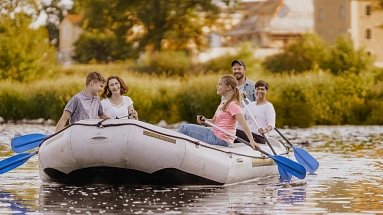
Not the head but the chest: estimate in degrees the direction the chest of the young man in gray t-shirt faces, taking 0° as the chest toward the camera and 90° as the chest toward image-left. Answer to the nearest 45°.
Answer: approximately 315°

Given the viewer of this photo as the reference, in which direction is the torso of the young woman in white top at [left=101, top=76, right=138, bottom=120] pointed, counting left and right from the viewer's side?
facing the viewer

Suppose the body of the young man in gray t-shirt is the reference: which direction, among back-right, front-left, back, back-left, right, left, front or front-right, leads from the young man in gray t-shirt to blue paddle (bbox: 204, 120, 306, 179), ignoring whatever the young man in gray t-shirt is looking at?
front-left

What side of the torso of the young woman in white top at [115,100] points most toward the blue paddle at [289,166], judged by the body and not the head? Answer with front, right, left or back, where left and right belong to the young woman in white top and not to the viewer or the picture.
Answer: left

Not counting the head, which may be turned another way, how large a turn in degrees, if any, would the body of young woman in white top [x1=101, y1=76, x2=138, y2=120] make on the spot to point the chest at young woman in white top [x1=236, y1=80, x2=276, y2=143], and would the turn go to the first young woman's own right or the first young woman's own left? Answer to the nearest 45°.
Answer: approximately 90° to the first young woman's own left
